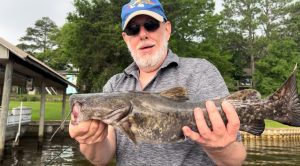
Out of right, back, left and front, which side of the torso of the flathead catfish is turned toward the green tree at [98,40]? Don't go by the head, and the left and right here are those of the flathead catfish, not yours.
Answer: right

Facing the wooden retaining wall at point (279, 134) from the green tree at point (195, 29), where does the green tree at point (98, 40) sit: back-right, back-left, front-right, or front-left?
back-right

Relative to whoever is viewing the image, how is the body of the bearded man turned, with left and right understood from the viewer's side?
facing the viewer and to the left of the viewer

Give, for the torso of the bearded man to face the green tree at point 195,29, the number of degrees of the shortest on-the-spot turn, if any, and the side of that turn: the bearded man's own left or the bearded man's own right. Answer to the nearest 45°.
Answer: approximately 135° to the bearded man's own right

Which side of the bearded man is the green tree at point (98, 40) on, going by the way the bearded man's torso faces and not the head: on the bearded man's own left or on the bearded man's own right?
on the bearded man's own right

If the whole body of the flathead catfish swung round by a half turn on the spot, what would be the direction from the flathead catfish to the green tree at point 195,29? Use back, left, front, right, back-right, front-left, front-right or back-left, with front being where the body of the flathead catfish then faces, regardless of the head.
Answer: left

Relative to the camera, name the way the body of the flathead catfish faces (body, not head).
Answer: to the viewer's left

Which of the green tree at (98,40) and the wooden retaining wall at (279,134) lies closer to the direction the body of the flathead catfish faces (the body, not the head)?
the green tree

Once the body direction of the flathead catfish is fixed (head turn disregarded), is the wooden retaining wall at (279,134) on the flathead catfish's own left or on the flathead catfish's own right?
on the flathead catfish's own right
